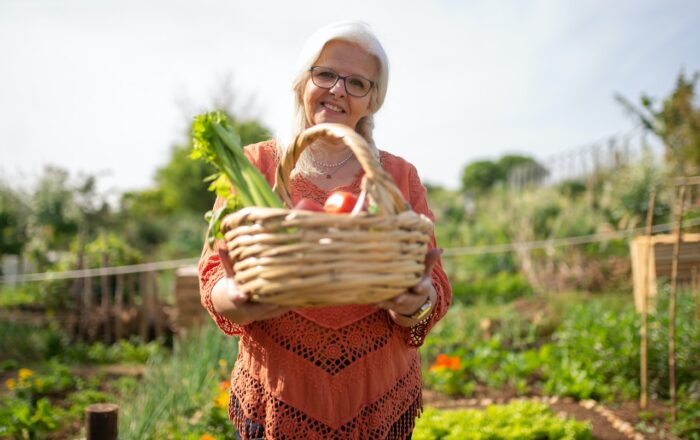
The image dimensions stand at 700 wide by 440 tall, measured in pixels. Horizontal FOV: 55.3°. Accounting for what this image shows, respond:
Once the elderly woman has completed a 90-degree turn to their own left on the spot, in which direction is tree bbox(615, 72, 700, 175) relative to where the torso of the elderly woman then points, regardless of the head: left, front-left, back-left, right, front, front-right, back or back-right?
front-left

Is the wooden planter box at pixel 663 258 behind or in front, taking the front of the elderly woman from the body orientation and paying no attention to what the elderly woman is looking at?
behind

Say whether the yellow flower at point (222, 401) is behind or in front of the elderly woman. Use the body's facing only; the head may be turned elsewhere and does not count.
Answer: behind

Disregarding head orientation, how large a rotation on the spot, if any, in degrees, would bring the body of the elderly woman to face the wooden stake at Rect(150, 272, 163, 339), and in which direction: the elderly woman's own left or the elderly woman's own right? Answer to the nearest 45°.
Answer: approximately 180°

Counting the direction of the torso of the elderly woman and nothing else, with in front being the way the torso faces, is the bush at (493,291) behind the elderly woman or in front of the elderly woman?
behind

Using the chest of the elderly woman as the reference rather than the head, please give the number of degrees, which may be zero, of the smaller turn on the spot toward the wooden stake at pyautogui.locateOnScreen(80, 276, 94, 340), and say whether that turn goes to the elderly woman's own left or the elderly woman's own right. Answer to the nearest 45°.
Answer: approximately 135° to the elderly woman's own right

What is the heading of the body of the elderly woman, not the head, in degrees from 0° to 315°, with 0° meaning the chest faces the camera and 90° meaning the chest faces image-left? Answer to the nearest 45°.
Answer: approximately 0°

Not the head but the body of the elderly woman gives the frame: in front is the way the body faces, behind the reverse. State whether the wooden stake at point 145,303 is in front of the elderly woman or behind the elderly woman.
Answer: behind
